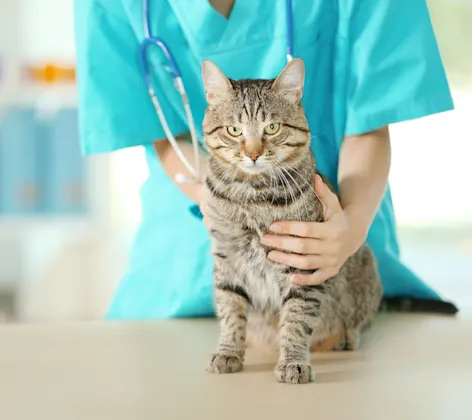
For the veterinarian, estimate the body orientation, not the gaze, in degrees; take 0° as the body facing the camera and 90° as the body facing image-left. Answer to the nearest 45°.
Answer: approximately 0°

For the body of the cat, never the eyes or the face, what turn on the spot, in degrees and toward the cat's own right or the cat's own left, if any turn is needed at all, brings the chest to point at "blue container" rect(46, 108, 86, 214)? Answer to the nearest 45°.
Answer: approximately 90° to the cat's own right

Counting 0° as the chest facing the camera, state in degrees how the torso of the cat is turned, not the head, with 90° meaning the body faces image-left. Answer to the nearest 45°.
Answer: approximately 45°

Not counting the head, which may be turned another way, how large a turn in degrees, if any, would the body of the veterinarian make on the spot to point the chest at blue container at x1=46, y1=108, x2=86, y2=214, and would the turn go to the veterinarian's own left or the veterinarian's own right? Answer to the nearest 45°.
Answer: approximately 135° to the veterinarian's own right
